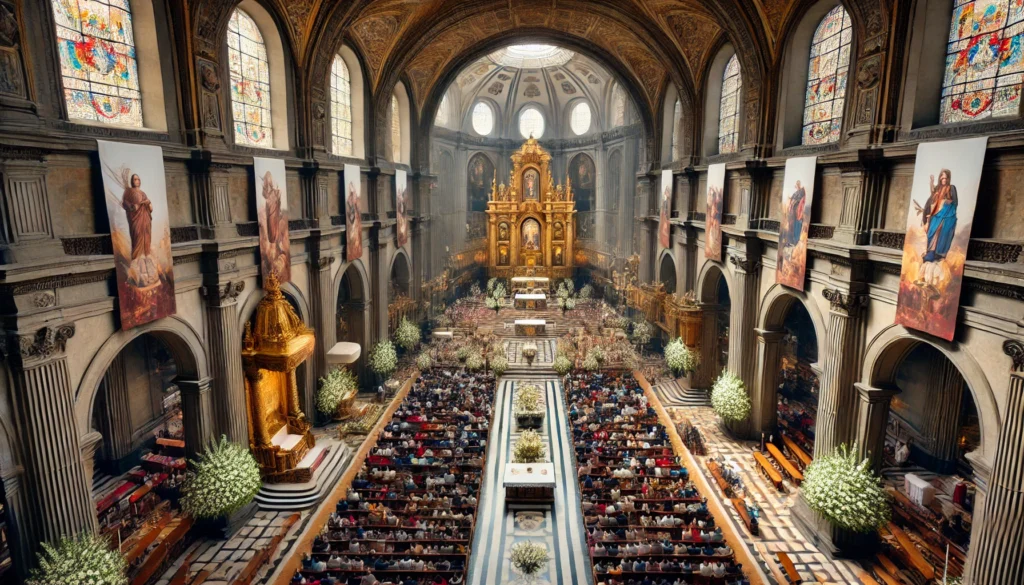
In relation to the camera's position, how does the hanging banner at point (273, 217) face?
facing the viewer and to the right of the viewer

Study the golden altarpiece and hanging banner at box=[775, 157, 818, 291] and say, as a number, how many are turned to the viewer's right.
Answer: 0

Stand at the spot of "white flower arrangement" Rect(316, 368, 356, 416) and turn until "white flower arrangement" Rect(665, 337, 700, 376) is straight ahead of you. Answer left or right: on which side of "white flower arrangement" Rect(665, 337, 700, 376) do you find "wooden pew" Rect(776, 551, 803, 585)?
right

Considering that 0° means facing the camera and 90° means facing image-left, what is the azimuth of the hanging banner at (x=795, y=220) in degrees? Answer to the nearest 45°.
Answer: approximately 45°

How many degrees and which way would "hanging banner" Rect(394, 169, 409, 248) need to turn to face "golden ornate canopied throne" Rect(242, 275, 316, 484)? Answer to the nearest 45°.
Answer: approximately 45° to its right

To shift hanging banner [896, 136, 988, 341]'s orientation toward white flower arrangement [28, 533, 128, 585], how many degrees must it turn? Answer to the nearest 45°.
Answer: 0° — it already faces it

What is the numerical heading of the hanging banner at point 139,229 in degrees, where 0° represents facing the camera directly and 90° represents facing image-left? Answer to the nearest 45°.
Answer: approximately 315°

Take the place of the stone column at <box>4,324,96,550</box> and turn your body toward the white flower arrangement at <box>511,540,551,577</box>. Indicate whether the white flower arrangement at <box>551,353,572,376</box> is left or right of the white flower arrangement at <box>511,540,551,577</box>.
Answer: left

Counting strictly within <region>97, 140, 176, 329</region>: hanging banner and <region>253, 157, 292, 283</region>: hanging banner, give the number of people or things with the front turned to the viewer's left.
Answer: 0

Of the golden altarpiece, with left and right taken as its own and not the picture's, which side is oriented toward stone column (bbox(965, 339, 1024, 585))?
front

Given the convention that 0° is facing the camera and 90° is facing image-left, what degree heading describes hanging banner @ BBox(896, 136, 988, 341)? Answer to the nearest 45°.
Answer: approximately 45°
